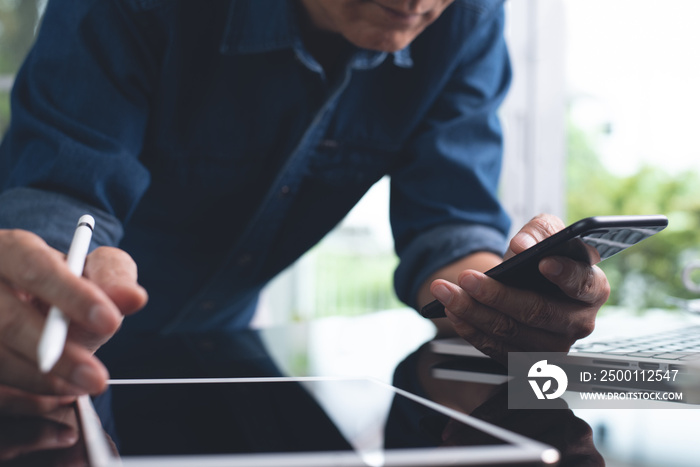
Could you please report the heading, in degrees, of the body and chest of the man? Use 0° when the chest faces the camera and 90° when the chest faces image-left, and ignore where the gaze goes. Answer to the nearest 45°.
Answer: approximately 315°

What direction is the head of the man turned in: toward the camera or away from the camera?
toward the camera

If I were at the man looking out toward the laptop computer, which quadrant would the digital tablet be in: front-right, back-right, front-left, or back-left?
front-right

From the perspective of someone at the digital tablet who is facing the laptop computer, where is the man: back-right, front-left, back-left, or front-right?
front-left

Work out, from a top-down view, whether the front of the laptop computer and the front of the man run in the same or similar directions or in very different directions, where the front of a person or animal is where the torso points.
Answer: very different directions

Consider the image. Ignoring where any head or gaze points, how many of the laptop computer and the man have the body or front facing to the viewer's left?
1

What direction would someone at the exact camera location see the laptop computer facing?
facing to the left of the viewer
